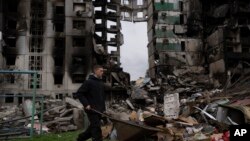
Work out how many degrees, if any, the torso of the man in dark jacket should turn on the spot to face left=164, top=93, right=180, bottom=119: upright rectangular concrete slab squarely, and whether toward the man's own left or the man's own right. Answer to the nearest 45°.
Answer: approximately 45° to the man's own left

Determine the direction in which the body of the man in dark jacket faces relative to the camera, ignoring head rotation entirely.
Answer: to the viewer's right
